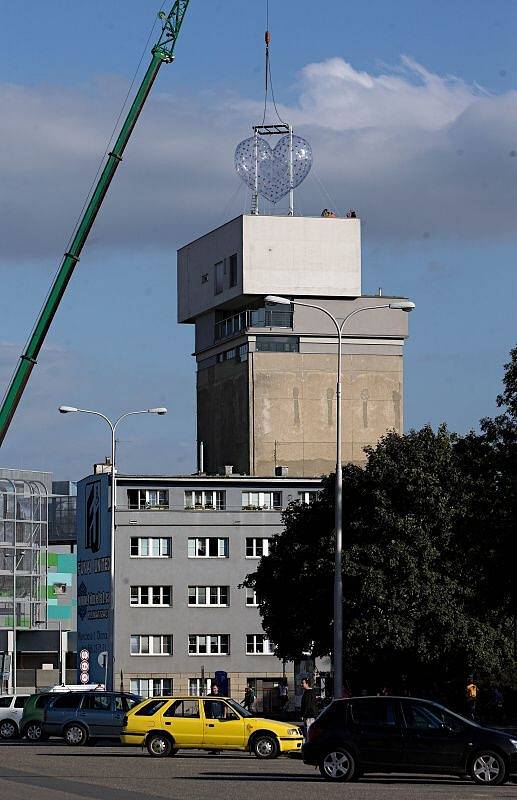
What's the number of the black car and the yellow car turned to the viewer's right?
2

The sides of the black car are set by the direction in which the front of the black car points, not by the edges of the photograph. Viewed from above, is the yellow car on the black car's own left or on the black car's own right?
on the black car's own left

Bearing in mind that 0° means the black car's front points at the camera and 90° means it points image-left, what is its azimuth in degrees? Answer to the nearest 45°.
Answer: approximately 270°

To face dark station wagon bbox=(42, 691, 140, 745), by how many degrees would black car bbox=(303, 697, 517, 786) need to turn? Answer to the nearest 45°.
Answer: approximately 135° to its left

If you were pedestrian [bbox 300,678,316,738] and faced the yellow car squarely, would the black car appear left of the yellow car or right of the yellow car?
left

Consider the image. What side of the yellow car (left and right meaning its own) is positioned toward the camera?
right

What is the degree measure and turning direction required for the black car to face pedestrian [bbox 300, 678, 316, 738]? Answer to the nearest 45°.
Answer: approximately 90° to its left

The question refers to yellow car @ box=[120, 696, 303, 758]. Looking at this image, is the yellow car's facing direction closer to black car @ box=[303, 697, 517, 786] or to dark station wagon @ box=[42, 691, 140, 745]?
the black car
